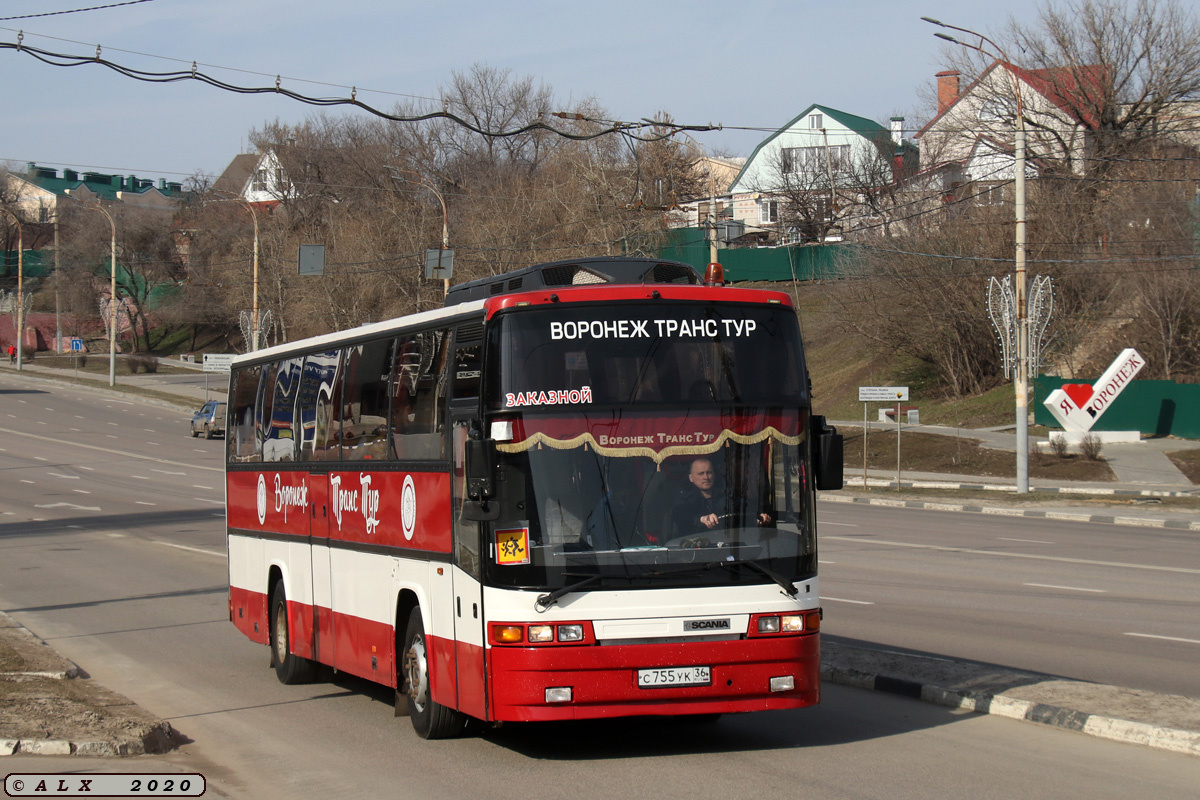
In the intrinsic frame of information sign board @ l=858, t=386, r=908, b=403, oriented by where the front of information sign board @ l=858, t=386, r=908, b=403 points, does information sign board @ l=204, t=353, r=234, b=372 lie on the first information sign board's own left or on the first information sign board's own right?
on the first information sign board's own right

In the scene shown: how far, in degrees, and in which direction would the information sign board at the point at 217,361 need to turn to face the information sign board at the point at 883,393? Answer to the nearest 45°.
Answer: approximately 45° to its left

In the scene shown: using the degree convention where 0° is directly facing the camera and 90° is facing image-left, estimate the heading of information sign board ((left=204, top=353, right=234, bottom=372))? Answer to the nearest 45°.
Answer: approximately 0°

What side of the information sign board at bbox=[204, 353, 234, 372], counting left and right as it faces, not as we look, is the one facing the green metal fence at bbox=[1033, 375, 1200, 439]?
left

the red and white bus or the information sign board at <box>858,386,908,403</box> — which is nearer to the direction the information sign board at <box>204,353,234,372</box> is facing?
the red and white bus

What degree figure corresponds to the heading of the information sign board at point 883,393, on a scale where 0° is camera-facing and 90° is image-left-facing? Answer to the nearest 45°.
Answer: approximately 0°

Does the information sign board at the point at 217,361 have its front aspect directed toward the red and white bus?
yes

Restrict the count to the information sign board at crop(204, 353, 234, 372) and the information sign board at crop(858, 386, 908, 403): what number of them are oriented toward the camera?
2

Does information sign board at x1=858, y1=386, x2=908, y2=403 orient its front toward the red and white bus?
yes

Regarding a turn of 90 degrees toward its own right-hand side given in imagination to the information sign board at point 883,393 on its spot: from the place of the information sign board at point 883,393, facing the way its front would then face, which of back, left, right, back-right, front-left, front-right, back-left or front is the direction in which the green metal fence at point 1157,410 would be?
back-right

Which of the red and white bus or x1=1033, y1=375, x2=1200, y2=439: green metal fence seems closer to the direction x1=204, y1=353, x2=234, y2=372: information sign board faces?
the red and white bus
